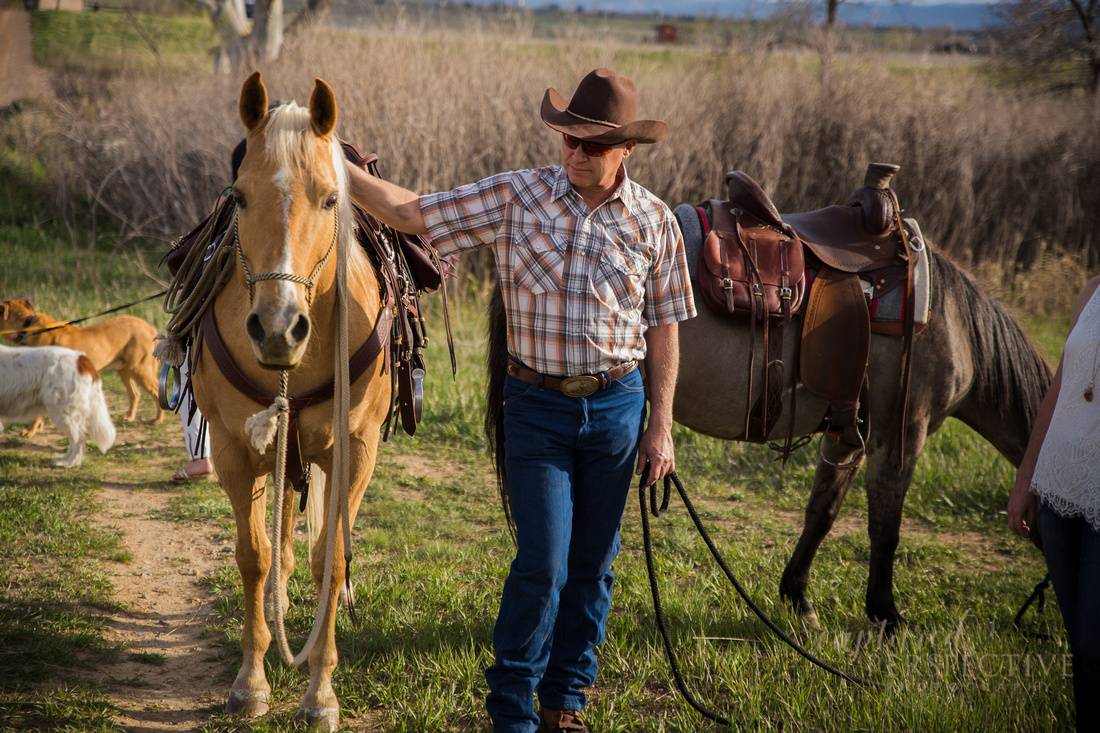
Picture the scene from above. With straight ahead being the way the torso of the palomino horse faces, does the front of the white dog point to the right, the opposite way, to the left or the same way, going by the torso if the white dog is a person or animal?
to the right

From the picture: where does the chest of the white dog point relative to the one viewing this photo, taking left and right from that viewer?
facing to the left of the viewer

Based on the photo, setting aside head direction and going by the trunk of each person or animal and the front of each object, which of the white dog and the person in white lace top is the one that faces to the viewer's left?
the white dog

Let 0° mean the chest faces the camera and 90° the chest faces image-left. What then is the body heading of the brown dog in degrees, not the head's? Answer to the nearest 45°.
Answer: approximately 90°

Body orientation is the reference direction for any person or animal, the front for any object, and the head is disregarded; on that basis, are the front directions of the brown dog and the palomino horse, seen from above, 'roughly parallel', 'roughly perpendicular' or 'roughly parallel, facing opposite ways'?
roughly perpendicular

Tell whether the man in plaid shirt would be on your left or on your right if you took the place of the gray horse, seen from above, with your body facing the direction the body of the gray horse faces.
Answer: on your right

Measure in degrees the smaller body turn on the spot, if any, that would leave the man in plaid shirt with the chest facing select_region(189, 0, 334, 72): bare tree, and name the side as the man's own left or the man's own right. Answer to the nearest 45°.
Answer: approximately 180°

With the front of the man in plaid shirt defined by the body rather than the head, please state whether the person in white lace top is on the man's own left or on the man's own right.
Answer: on the man's own left

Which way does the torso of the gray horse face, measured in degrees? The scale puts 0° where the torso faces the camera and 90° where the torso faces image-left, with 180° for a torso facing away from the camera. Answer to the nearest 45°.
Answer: approximately 270°

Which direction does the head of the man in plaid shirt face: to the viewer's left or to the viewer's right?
to the viewer's left

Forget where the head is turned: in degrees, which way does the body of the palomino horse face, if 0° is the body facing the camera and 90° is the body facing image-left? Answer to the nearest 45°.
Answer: approximately 0°
